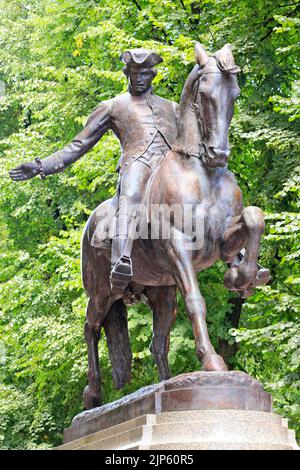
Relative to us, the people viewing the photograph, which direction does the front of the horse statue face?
facing the viewer and to the right of the viewer
